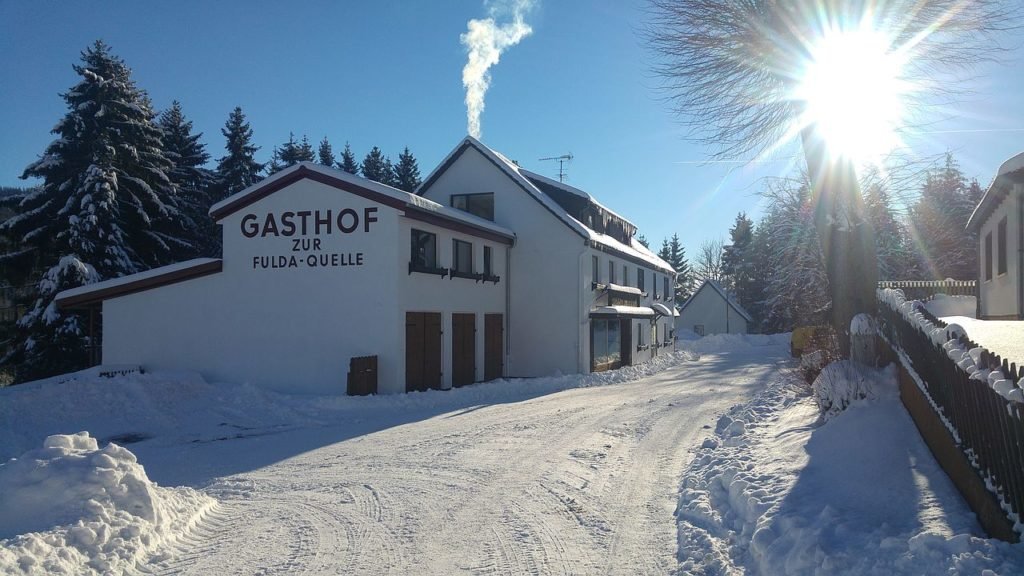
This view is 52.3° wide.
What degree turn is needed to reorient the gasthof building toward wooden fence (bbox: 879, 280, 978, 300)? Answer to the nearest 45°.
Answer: approximately 45° to its left

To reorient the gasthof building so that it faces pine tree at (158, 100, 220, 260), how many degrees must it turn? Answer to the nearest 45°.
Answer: approximately 135° to its left

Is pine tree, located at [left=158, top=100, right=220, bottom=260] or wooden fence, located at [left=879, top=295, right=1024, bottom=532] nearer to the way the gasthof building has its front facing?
the wooden fence

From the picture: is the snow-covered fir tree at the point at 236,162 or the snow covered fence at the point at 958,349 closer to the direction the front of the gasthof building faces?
the snow covered fence

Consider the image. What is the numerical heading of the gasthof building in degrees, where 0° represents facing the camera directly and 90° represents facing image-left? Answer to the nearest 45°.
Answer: approximately 315°

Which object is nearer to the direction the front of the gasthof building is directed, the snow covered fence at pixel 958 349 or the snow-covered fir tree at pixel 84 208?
the snow covered fence

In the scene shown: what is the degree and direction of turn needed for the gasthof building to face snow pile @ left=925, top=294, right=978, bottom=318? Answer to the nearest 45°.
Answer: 0° — it already faces it
